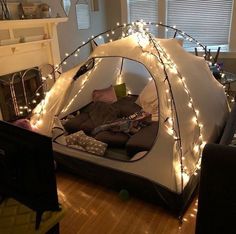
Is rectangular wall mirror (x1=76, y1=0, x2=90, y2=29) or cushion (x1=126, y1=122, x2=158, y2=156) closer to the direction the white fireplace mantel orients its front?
the cushion

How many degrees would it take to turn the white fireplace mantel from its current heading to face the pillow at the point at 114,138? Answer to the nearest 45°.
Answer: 0° — it already faces it

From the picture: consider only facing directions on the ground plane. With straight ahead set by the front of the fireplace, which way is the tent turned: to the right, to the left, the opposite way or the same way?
to the right

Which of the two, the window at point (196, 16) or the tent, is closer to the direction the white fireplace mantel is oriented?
the tent

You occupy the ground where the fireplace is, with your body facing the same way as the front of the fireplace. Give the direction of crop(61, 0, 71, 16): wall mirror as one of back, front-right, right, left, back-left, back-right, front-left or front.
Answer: left

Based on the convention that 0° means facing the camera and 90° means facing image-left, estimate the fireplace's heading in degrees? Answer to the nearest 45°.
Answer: approximately 315°

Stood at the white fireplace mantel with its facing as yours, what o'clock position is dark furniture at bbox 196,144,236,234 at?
The dark furniture is roughly at 1 o'clock from the white fireplace mantel.

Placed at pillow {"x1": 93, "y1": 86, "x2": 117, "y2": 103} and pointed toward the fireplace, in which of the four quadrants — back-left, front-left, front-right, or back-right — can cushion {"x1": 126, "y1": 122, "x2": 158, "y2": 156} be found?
back-left

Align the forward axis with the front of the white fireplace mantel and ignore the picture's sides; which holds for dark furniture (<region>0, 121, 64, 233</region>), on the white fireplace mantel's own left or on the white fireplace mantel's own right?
on the white fireplace mantel's own right
